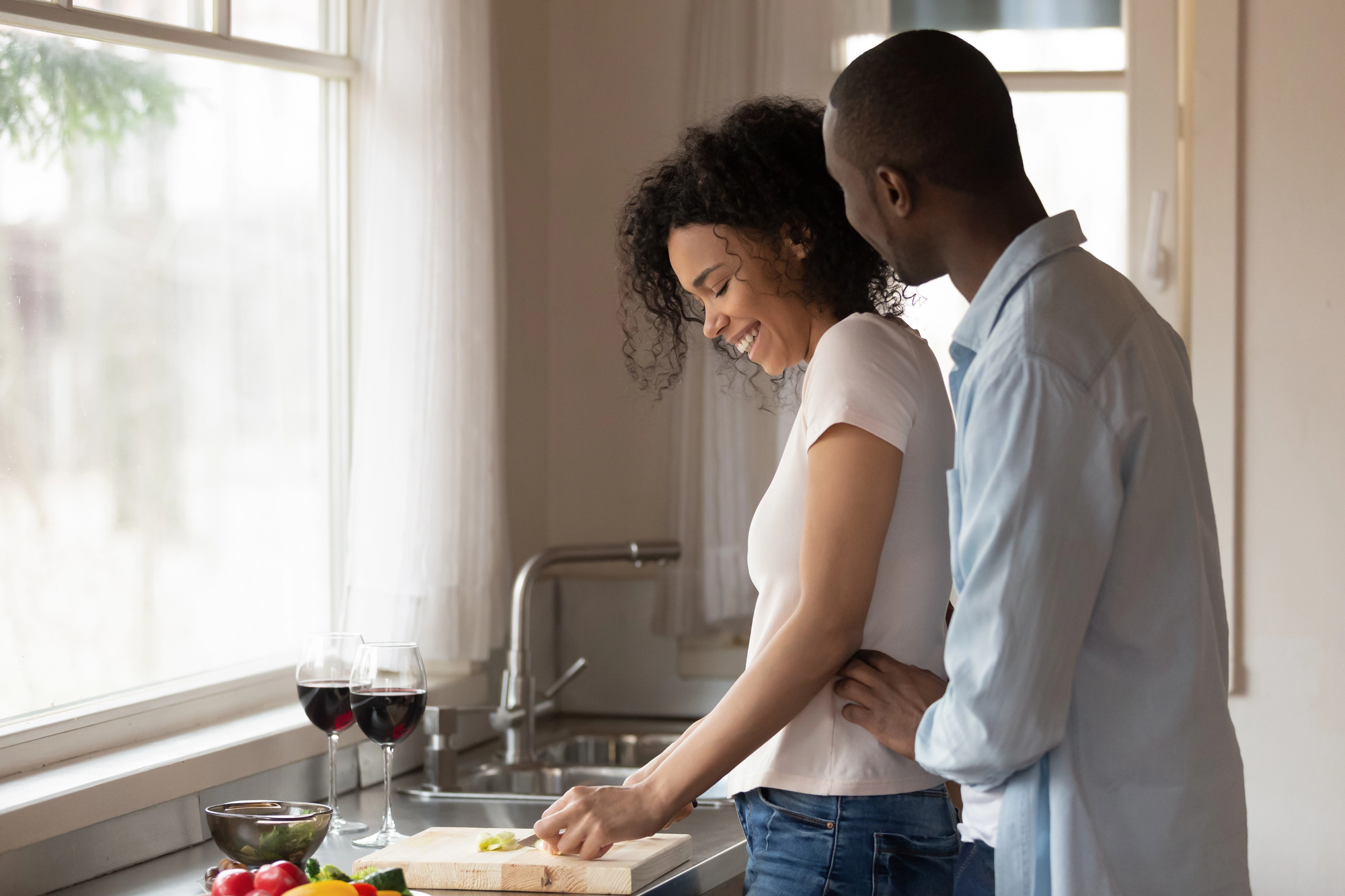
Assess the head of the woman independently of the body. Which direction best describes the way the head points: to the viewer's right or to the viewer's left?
to the viewer's left

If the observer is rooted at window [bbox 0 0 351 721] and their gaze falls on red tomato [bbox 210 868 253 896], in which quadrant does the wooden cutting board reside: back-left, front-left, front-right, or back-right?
front-left

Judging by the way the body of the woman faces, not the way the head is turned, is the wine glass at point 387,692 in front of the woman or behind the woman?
in front

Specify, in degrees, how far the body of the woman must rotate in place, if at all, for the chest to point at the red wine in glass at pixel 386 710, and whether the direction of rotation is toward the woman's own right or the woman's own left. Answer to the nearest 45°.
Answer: approximately 45° to the woman's own right

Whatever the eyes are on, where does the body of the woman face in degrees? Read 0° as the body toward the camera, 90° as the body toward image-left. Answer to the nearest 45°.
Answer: approximately 90°

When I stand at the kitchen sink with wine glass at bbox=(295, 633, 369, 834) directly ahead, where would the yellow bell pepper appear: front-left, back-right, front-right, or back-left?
front-left

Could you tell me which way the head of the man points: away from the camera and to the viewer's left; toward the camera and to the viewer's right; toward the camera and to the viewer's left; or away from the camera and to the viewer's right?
away from the camera and to the viewer's left

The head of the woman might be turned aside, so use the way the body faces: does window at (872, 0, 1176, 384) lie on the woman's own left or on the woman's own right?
on the woman's own right

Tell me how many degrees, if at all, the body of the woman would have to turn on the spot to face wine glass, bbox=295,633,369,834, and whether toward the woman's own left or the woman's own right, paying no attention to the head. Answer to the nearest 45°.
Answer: approximately 45° to the woman's own right
